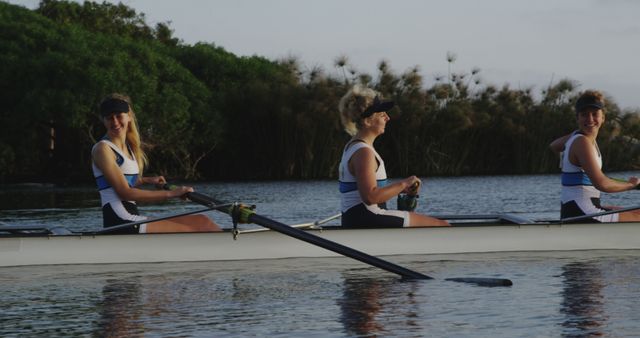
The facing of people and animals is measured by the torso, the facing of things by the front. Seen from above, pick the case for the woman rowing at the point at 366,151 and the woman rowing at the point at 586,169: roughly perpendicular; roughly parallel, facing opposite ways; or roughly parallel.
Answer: roughly parallel

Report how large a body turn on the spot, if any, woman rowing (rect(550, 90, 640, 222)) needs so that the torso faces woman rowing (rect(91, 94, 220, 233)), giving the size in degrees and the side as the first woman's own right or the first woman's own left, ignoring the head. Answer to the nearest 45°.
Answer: approximately 135° to the first woman's own right

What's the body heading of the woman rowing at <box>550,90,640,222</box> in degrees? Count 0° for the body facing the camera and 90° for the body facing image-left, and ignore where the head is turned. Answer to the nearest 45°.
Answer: approximately 270°

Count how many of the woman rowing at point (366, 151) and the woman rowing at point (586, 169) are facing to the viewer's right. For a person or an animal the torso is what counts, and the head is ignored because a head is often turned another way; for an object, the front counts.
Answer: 2

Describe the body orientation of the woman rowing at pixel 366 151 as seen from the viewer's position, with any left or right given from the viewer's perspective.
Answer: facing to the right of the viewer

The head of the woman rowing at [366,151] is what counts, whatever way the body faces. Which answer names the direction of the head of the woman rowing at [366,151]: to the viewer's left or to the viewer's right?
to the viewer's right

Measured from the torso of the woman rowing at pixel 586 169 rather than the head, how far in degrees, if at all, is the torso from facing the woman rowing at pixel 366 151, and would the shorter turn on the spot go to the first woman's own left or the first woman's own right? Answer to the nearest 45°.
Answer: approximately 135° to the first woman's own right

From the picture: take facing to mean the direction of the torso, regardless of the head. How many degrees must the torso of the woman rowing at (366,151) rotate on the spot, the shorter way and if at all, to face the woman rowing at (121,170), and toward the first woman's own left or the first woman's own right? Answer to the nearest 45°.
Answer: approximately 180°
